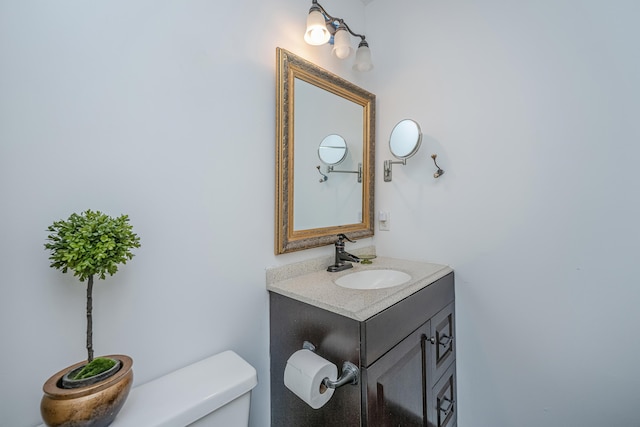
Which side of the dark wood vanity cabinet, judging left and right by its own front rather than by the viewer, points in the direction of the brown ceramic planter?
right

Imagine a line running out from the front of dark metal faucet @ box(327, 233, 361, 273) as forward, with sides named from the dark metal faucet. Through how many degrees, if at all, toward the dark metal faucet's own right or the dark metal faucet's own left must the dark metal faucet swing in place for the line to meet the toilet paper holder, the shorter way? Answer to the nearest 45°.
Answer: approximately 45° to the dark metal faucet's own right

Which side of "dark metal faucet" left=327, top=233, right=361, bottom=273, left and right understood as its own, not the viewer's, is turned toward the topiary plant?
right

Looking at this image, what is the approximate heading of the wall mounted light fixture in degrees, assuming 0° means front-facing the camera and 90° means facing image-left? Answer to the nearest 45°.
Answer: approximately 315°

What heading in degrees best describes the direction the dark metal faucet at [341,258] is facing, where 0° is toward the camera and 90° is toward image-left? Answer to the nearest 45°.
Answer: approximately 315°

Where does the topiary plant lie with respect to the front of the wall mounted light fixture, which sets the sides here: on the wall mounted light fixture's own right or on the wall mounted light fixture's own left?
on the wall mounted light fixture's own right

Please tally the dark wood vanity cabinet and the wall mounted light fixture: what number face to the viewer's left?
0

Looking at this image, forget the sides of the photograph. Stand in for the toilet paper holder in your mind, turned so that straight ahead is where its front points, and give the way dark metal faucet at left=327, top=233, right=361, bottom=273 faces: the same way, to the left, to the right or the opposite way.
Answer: to the left
